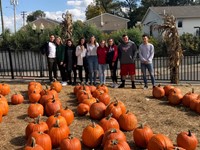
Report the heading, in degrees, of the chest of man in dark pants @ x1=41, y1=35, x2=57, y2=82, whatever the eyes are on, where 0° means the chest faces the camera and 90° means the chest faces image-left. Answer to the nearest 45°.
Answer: approximately 315°

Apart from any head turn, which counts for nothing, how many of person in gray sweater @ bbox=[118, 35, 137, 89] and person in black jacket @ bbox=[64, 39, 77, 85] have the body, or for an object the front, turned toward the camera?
2

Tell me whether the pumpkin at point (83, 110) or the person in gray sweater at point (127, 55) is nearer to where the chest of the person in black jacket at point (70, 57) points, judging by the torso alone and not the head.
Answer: the pumpkin
